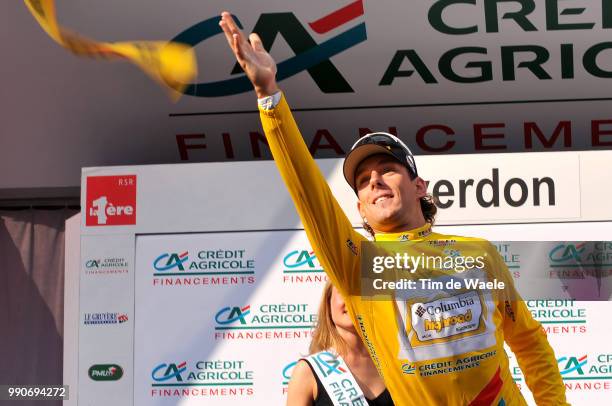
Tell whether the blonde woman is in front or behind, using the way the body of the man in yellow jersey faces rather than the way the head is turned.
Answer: behind

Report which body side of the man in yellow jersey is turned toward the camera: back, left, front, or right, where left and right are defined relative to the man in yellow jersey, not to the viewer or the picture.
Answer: front

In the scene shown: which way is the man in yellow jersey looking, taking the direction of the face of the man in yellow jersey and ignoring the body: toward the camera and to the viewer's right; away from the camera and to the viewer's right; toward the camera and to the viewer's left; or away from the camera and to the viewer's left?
toward the camera and to the viewer's left
